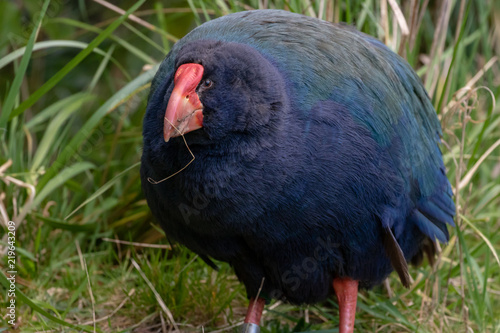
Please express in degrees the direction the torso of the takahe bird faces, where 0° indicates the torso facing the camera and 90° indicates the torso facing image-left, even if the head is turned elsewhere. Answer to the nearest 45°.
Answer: approximately 45°
